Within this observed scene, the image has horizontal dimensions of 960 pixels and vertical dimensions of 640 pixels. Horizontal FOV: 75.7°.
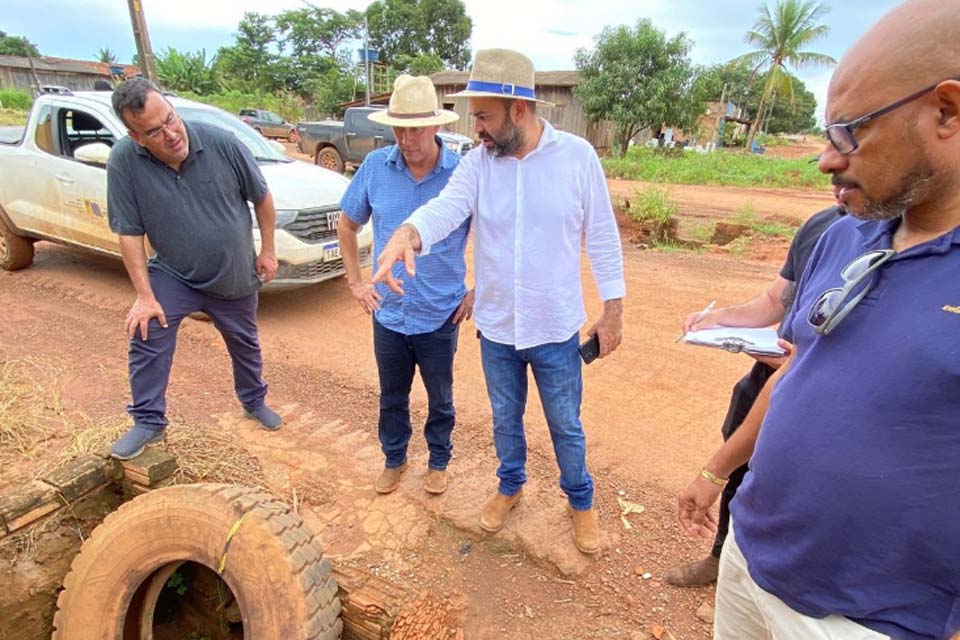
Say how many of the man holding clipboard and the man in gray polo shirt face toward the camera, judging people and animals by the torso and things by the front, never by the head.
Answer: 1

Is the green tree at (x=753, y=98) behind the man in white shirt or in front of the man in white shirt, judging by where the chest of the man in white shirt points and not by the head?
behind

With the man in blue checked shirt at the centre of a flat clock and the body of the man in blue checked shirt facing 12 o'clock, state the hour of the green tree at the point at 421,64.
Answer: The green tree is roughly at 6 o'clock from the man in blue checked shirt.

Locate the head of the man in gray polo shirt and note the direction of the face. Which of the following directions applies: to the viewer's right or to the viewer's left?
to the viewer's right

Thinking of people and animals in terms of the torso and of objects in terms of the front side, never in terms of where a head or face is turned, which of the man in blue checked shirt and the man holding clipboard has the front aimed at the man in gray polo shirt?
the man holding clipboard

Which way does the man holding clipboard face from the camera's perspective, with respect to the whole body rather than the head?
to the viewer's left

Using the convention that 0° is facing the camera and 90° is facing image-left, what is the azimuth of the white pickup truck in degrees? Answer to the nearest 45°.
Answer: approximately 315°

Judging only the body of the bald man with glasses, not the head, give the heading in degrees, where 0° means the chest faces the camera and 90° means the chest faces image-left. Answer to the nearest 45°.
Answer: approximately 45°

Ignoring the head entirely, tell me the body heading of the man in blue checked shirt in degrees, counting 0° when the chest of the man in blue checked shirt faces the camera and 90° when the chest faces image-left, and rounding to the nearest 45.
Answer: approximately 0°

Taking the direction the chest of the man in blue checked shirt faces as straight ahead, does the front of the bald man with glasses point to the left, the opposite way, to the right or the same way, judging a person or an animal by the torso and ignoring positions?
to the right

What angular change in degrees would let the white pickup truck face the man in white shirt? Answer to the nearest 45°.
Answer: approximately 45° to its right

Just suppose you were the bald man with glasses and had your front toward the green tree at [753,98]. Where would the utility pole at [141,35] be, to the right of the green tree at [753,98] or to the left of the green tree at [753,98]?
left
